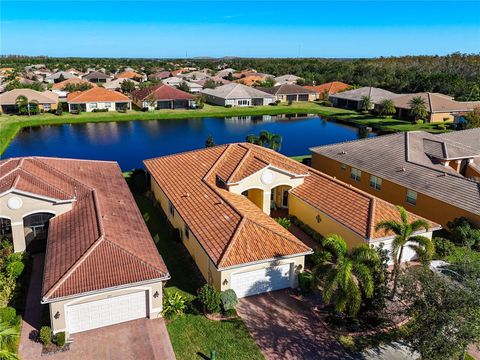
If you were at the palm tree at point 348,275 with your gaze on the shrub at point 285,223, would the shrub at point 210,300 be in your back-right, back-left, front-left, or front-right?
front-left

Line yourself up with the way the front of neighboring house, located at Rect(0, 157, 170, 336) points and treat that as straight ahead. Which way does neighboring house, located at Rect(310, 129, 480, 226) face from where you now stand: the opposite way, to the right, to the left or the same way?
the same way

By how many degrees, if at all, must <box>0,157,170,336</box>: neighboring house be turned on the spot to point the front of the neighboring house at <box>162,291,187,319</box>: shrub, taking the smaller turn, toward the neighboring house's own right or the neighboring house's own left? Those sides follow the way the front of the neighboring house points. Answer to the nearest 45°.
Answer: approximately 45° to the neighboring house's own left

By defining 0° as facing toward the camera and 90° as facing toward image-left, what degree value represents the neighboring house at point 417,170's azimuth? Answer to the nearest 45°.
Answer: approximately 315°

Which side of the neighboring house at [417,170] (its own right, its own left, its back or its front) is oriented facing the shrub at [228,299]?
right

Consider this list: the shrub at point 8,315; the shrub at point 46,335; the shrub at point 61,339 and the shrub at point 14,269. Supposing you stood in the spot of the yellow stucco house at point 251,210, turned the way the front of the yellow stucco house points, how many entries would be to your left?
0

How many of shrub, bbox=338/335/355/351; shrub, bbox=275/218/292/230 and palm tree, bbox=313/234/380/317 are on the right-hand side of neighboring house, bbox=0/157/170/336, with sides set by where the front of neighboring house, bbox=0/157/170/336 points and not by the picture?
0

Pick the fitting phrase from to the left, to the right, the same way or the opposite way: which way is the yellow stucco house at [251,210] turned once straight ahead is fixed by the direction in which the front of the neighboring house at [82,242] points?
the same way

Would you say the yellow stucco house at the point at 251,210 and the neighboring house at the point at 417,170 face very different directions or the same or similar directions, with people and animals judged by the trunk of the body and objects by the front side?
same or similar directions

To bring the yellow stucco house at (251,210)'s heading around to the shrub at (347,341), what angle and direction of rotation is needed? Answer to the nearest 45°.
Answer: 0° — it already faces it

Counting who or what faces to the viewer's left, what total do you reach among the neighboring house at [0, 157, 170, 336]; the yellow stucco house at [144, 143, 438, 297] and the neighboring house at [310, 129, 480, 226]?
0

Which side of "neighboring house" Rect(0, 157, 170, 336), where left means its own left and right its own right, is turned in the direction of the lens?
front

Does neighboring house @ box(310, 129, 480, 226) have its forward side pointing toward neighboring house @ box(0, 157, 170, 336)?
no

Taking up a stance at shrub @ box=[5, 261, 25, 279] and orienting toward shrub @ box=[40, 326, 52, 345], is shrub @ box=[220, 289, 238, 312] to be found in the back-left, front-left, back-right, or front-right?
front-left

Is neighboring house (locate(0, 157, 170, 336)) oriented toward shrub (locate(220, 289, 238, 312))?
no

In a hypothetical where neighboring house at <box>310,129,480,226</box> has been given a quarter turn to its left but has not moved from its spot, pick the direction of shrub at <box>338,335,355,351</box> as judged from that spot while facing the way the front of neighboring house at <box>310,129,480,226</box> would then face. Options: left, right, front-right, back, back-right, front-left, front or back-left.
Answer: back-right

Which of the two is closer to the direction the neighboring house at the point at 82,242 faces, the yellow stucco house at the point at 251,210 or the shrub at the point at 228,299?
the shrub

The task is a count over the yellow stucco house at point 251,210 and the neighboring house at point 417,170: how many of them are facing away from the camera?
0

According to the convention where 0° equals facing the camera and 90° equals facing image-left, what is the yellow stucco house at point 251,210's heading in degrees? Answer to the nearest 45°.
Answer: approximately 315°
